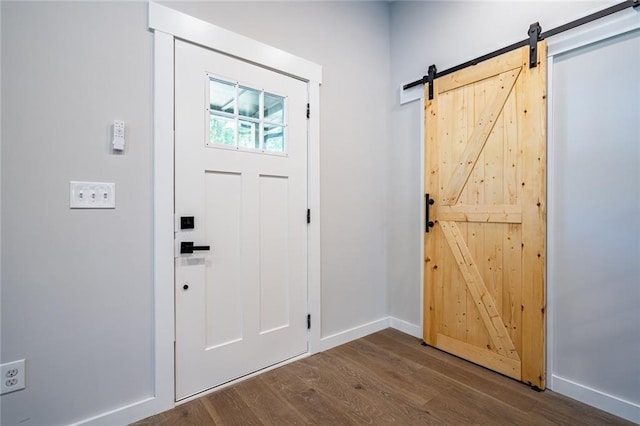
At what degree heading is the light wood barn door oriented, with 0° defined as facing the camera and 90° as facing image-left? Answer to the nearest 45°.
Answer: approximately 45°

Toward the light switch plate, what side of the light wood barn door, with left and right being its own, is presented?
front

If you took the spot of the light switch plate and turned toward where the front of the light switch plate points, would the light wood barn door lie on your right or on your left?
on your left

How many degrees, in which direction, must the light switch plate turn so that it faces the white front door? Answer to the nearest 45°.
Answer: approximately 90° to its left

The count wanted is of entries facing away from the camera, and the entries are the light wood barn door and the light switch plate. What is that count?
0

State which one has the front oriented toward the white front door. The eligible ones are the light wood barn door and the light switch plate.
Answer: the light wood barn door

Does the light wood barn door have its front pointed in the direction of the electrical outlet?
yes

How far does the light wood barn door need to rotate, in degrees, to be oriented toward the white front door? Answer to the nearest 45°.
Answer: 0° — it already faces it
